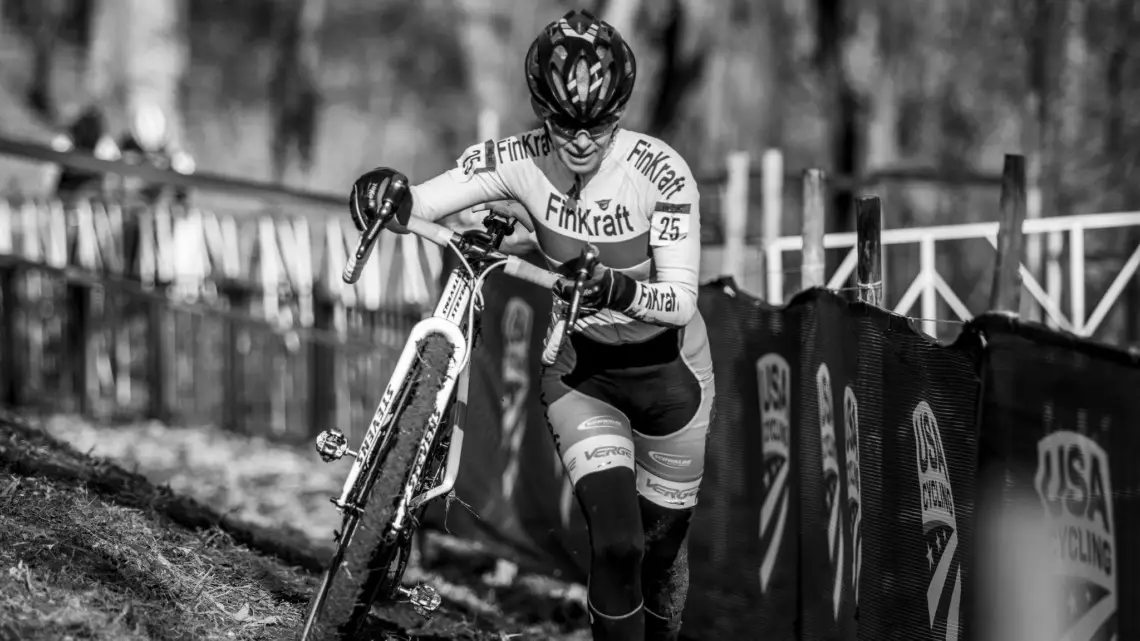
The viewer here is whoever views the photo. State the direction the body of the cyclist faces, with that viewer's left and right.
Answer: facing the viewer

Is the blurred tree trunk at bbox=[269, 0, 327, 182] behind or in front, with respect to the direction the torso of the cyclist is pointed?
behind

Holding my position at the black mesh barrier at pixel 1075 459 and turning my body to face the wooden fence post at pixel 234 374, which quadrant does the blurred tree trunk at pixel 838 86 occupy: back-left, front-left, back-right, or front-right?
front-right

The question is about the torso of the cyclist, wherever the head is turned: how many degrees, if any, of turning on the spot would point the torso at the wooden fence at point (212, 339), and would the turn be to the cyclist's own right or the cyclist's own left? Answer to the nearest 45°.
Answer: approximately 135° to the cyclist's own right

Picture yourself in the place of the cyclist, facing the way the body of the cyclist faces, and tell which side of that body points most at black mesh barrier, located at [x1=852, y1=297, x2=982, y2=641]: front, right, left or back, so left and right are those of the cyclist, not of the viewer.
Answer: left

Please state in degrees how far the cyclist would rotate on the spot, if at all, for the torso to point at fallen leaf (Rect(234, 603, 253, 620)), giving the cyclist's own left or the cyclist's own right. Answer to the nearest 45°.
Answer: approximately 90° to the cyclist's own right

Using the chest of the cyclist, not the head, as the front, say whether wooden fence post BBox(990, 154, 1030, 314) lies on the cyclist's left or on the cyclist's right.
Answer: on the cyclist's left

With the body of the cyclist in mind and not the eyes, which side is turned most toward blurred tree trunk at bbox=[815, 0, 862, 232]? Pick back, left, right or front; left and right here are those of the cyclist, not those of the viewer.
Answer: back

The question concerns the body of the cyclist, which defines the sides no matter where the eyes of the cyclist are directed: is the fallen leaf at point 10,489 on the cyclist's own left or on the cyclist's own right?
on the cyclist's own right

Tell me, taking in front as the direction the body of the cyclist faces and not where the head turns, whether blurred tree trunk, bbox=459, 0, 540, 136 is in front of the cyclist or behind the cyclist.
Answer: behind
